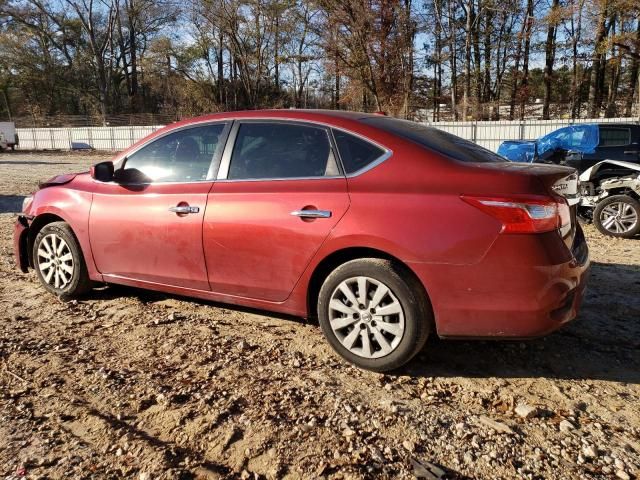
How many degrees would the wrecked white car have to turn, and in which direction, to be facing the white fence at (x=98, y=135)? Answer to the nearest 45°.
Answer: approximately 45° to its right

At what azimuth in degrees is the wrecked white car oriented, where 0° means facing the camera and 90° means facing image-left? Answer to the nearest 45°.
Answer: approximately 90°

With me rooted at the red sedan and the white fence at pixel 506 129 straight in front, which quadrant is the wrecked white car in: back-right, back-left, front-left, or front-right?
front-right

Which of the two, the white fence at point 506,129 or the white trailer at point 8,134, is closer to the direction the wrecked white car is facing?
the white trailer

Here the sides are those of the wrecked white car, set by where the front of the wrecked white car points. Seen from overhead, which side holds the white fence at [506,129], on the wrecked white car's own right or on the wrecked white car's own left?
on the wrecked white car's own right

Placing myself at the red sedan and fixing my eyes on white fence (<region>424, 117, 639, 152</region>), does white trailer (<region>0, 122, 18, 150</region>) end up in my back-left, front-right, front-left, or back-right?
front-left
